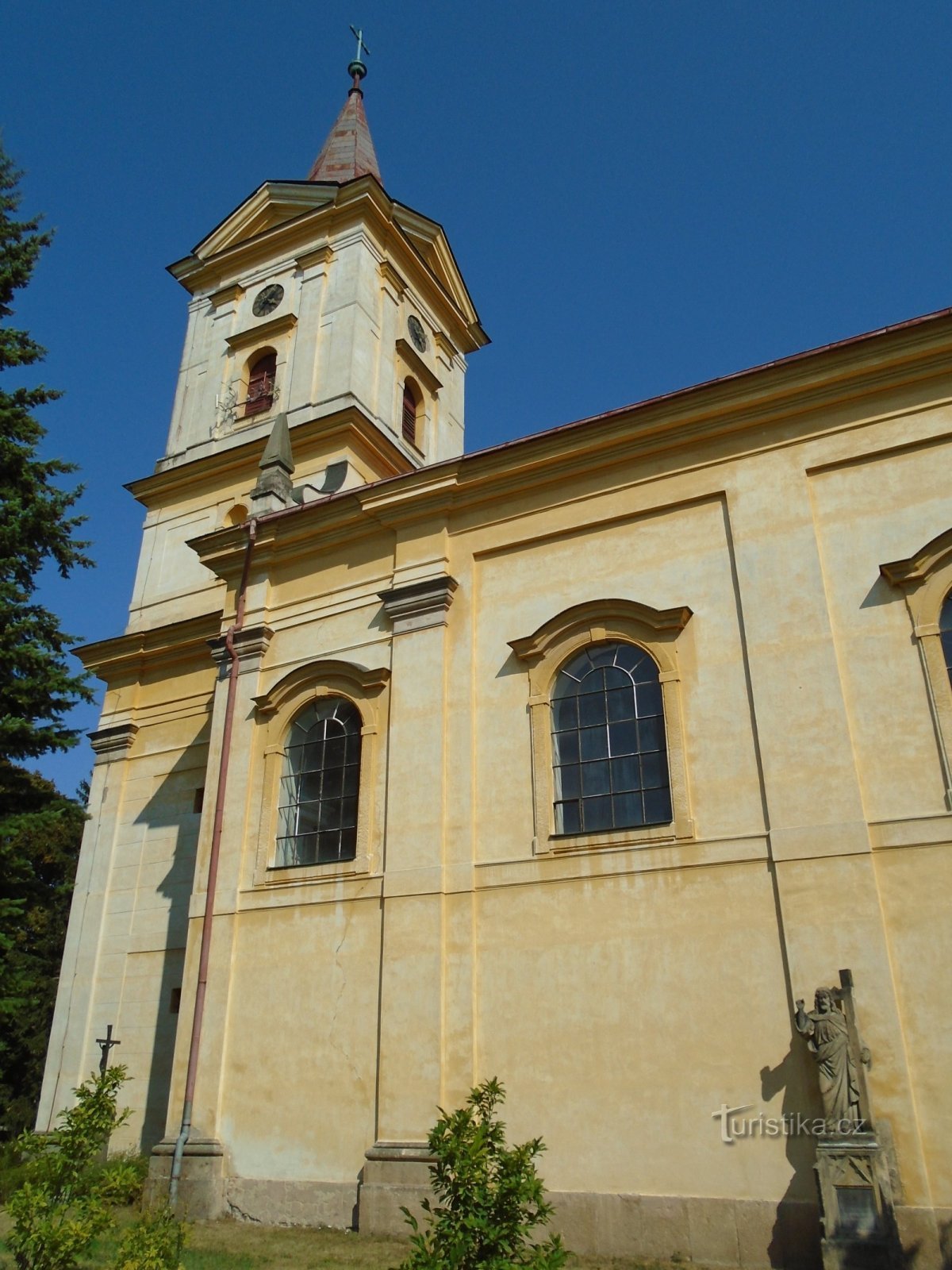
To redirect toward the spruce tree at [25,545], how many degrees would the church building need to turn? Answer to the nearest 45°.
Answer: approximately 45° to its left

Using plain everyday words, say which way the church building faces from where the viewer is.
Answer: facing away from the viewer and to the left of the viewer

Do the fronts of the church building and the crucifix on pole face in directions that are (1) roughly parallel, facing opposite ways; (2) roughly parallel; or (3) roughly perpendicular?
roughly perpendicular

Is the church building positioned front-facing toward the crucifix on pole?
yes

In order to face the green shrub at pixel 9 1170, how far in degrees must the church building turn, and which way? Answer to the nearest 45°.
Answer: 0° — it already faces it

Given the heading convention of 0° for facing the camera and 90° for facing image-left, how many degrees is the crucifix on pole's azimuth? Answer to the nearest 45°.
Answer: approximately 45°
